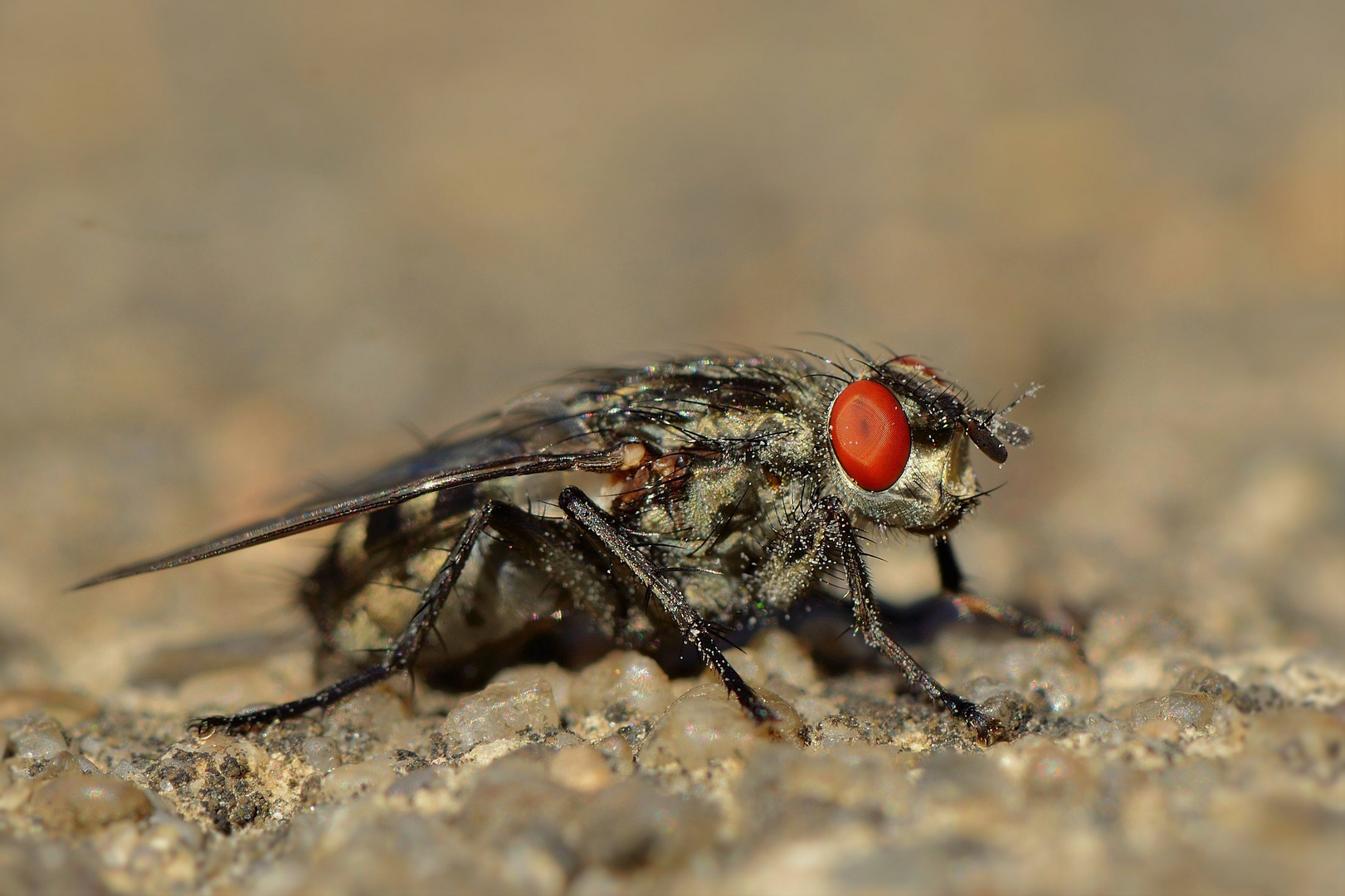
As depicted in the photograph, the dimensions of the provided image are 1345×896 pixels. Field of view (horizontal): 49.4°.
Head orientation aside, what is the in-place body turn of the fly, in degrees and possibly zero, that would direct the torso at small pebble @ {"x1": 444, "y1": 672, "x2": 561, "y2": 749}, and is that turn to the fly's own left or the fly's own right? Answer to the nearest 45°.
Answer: approximately 135° to the fly's own right

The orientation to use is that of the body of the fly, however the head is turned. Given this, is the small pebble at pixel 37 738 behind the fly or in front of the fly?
behind

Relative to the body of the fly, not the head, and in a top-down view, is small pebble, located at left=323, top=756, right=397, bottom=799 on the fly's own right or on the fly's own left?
on the fly's own right

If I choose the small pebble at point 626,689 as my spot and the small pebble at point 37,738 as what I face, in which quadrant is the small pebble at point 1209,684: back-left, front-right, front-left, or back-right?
back-left

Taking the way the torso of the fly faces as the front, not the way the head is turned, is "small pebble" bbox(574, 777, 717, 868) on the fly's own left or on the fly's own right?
on the fly's own right

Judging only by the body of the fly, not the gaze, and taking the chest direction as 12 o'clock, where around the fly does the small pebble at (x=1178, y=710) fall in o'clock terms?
The small pebble is roughly at 1 o'clock from the fly.

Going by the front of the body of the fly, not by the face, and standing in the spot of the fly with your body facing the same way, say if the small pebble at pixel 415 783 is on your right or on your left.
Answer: on your right

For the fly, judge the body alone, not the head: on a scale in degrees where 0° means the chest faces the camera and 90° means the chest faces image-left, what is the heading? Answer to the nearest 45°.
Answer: approximately 270°
